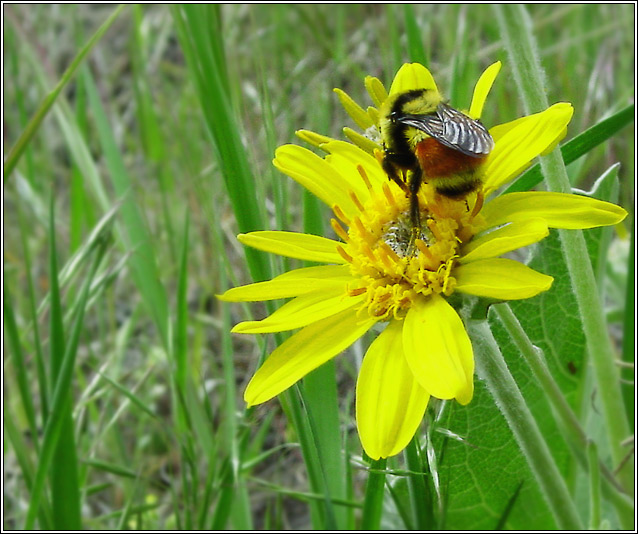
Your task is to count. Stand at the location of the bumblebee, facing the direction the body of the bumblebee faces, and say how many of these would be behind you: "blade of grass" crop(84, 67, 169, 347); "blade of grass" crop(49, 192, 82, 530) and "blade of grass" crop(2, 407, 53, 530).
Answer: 0

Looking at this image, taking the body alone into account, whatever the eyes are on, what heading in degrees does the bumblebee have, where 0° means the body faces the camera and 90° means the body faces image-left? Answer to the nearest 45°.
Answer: approximately 90°

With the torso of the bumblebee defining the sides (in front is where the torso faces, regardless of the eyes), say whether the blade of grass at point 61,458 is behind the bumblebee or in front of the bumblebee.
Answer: in front

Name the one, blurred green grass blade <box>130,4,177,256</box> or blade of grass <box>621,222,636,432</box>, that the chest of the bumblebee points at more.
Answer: the blurred green grass blade

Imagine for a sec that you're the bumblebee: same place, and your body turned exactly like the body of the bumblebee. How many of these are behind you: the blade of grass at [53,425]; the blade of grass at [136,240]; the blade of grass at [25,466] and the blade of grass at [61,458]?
0
